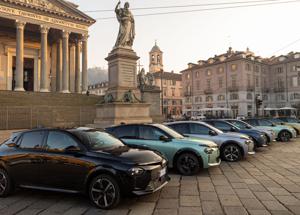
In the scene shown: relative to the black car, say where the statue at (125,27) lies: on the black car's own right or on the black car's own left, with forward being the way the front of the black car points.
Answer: on the black car's own left

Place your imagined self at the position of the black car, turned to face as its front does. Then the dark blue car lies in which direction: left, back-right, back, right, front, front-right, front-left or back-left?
left

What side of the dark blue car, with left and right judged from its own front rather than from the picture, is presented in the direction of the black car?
right

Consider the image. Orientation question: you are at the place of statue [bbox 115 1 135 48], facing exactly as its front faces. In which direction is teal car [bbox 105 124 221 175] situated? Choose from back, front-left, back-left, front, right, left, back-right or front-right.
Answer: front-left

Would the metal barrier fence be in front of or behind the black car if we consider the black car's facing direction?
behind

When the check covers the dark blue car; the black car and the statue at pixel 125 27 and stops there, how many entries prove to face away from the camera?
0

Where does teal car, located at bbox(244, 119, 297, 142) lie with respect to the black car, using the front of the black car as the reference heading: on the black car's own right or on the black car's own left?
on the black car's own left

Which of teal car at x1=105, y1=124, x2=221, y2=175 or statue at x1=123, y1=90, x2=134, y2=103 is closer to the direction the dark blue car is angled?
the teal car

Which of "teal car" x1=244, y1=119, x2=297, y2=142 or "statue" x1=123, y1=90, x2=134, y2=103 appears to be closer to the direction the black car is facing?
the teal car

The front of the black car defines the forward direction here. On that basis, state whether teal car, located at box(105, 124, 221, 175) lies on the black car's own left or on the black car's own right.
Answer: on the black car's own left

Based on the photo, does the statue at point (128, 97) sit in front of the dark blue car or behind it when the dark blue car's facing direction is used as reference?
behind

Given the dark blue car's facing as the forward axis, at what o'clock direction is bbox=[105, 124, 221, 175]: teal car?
The teal car is roughly at 2 o'clock from the dark blue car.

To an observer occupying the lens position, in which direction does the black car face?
facing the viewer and to the right of the viewer

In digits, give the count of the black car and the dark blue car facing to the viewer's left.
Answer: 0
